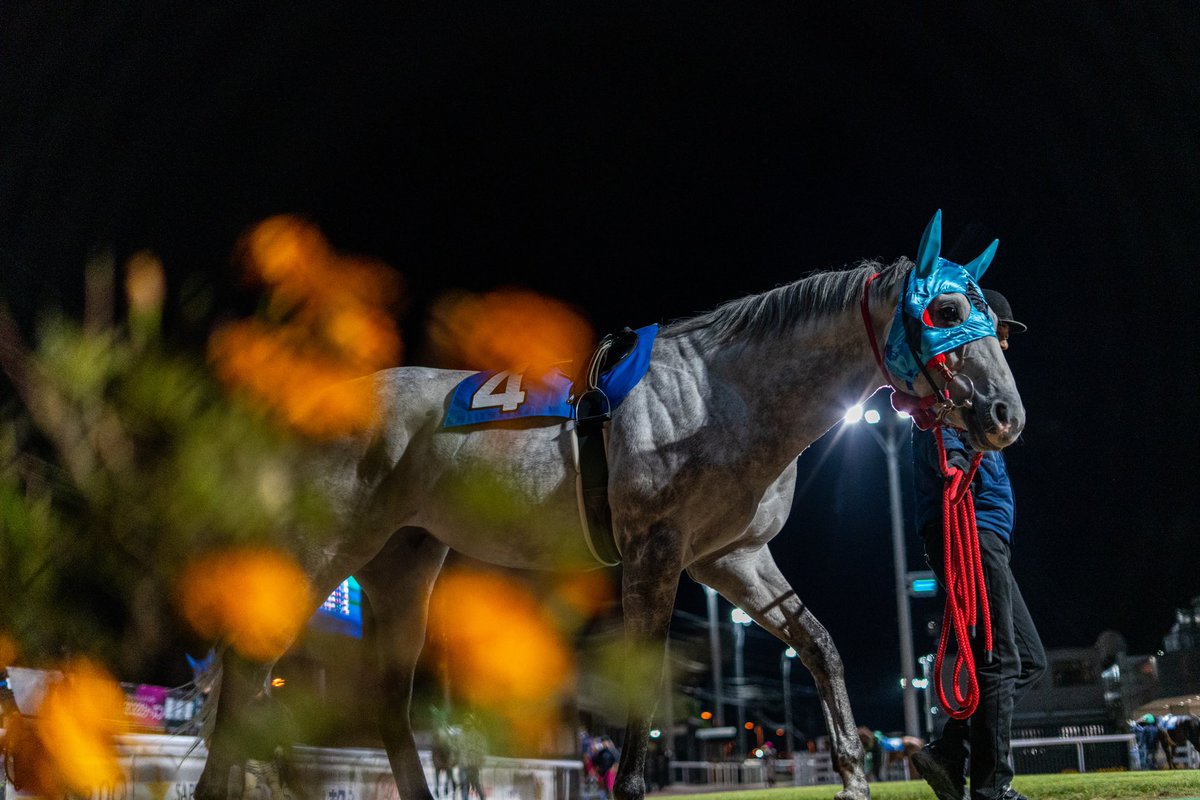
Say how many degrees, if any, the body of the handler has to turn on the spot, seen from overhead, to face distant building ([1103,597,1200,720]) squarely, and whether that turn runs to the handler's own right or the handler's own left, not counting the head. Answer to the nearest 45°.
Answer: approximately 90° to the handler's own left

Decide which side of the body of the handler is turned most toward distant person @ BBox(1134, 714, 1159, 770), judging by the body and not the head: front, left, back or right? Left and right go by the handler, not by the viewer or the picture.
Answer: left

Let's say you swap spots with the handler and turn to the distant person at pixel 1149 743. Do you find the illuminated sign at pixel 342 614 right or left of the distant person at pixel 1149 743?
left

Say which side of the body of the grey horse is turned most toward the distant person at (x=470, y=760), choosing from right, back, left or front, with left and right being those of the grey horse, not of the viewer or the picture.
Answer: left

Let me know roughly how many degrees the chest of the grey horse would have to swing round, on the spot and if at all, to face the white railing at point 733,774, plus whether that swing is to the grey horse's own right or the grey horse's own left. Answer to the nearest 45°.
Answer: approximately 90° to the grey horse's own left

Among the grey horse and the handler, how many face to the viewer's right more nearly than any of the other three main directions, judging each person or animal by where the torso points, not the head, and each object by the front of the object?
2

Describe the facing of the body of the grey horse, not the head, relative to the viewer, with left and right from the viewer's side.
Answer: facing to the right of the viewer

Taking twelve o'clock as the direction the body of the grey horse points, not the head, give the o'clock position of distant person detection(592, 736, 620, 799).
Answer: The distant person is roughly at 9 o'clock from the grey horse.

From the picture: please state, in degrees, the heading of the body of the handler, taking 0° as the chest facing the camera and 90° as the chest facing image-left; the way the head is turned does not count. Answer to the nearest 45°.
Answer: approximately 270°
